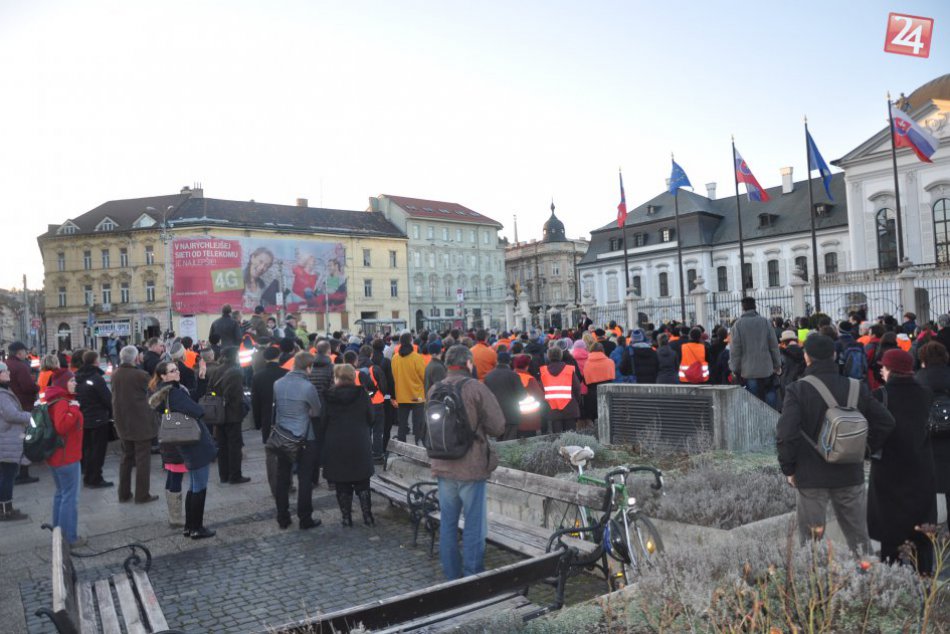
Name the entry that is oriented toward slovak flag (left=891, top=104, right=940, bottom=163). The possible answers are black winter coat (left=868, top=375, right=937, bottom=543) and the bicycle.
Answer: the black winter coat

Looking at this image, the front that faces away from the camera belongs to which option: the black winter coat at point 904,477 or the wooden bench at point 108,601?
the black winter coat

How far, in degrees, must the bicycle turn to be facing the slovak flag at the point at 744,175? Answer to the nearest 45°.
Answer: approximately 135° to its left

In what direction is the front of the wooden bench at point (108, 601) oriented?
to the viewer's right

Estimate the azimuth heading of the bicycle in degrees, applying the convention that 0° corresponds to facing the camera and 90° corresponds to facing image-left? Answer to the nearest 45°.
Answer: approximately 315°

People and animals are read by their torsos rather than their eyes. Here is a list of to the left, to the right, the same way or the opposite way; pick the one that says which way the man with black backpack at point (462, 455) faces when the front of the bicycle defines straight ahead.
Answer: to the left

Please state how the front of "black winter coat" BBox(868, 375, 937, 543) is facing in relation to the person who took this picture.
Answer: facing away from the viewer

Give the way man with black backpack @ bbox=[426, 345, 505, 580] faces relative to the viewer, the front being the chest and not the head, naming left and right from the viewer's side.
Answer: facing away from the viewer and to the right of the viewer

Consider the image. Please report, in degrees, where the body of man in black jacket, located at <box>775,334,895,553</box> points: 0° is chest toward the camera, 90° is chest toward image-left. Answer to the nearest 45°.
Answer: approximately 135°
